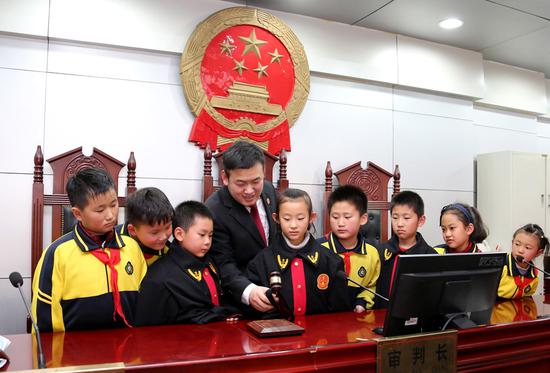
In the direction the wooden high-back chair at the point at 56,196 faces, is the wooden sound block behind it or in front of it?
in front

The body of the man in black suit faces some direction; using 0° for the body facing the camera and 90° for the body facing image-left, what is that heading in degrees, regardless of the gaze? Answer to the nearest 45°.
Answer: approximately 315°

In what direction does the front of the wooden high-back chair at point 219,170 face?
toward the camera

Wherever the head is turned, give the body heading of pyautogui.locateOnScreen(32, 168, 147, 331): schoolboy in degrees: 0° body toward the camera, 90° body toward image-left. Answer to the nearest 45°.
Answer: approximately 315°

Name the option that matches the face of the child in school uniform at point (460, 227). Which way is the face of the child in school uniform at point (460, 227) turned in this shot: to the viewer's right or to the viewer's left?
to the viewer's left

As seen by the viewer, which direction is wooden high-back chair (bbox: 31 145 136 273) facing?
toward the camera

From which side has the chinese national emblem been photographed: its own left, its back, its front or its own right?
front

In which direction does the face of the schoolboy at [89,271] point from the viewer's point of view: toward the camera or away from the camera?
toward the camera

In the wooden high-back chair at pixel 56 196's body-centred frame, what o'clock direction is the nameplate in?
The nameplate is roughly at 11 o'clock from the wooden high-back chair.

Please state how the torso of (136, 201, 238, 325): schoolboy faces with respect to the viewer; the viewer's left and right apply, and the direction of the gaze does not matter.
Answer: facing the viewer and to the right of the viewer

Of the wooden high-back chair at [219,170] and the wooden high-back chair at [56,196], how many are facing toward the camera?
2

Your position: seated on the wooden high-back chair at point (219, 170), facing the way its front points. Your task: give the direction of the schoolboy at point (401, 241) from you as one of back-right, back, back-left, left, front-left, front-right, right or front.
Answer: front-left
